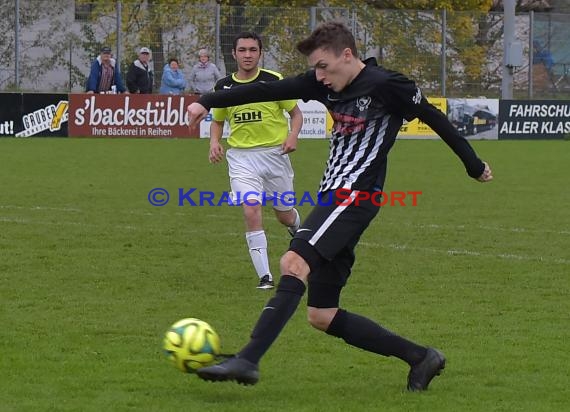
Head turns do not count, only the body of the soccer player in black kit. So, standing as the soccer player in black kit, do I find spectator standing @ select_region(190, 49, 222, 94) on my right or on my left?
on my right

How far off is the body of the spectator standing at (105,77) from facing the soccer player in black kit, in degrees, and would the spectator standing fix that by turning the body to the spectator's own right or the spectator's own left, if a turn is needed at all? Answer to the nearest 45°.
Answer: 0° — they already face them

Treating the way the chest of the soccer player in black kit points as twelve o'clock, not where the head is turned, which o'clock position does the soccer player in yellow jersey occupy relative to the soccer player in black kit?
The soccer player in yellow jersey is roughly at 4 o'clock from the soccer player in black kit.

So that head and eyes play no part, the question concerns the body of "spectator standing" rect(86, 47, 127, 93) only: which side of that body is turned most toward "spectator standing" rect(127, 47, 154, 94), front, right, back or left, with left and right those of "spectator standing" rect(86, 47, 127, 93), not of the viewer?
left

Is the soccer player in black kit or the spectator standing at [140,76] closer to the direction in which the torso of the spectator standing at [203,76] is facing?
the soccer player in black kit

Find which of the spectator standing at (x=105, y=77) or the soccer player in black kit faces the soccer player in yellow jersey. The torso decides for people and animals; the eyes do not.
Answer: the spectator standing

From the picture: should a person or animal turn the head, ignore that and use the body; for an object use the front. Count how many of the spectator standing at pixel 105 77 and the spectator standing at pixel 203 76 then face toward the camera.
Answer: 2

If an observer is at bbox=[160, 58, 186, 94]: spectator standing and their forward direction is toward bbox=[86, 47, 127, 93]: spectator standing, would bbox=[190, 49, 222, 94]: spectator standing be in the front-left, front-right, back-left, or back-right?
back-left

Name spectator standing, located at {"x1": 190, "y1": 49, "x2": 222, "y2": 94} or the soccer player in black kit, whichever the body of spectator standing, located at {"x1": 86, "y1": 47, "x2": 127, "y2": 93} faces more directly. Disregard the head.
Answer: the soccer player in black kit

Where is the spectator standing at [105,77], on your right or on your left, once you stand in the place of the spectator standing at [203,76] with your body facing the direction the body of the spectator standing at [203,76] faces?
on your right

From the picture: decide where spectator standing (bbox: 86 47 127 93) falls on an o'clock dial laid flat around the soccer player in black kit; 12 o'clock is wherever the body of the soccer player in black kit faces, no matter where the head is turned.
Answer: The spectator standing is roughly at 4 o'clock from the soccer player in black kit.

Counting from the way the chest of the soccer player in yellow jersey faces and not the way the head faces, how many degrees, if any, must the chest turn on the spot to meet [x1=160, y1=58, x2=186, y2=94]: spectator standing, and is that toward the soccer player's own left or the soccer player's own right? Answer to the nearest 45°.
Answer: approximately 180°
